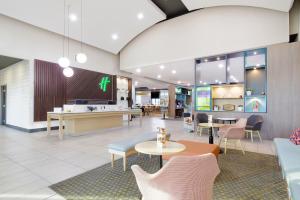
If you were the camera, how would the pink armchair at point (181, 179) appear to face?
facing away from the viewer and to the left of the viewer

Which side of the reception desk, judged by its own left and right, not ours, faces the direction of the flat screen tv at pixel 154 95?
left

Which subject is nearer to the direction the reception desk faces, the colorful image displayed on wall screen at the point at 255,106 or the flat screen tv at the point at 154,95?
the colorful image displayed on wall screen

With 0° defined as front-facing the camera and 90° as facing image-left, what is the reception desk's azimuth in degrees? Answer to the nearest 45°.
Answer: approximately 315°

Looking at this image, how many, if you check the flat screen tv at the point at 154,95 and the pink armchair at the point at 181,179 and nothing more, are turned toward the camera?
1

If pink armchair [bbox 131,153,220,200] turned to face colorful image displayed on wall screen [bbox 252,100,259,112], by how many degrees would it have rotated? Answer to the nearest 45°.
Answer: approximately 90° to its right

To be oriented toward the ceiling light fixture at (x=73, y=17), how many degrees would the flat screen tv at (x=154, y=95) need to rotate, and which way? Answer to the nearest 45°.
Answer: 0° — it already faces it

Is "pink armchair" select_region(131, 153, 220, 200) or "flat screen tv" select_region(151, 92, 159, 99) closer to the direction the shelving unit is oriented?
the pink armchair
